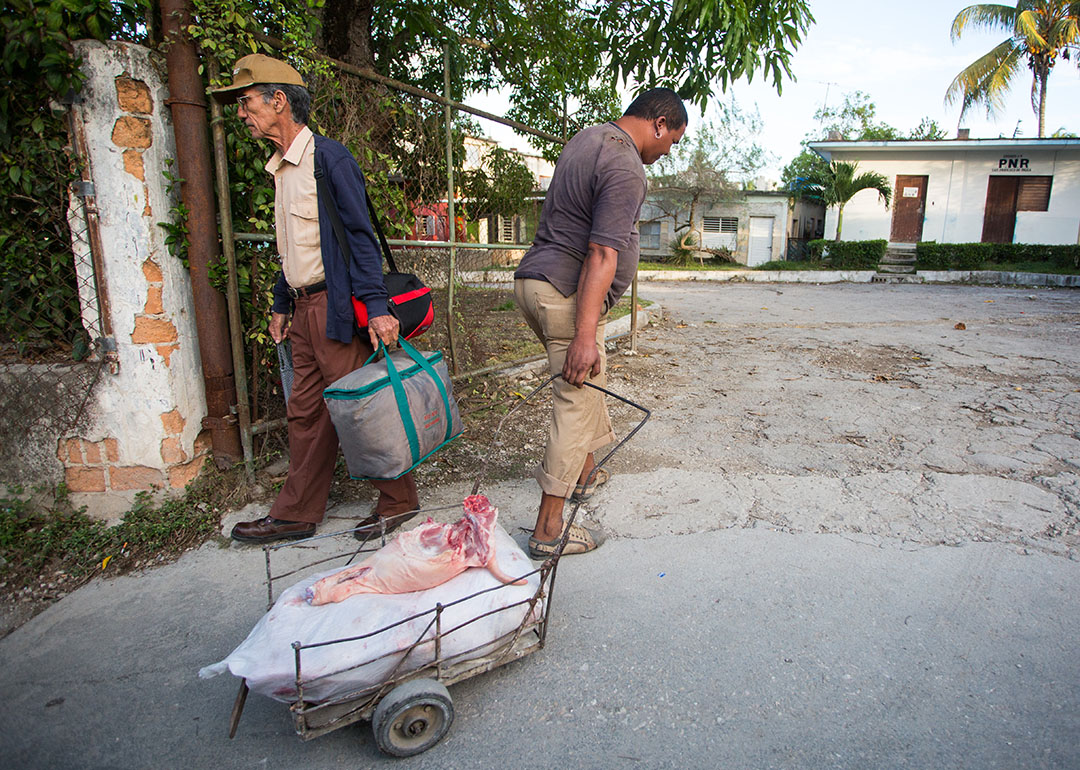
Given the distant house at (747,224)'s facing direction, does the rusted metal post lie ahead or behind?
ahead

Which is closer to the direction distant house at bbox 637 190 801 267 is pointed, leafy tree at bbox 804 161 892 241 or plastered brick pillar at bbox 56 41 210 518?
the plastered brick pillar

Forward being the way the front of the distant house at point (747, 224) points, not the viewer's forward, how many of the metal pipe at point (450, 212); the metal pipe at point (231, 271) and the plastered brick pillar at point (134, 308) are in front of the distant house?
3

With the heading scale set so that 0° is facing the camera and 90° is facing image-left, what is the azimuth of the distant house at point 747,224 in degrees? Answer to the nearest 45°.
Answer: approximately 0°

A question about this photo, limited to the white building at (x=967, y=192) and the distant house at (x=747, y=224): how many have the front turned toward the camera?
2

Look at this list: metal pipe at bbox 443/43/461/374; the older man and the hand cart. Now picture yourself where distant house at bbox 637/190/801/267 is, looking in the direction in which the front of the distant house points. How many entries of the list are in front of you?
3

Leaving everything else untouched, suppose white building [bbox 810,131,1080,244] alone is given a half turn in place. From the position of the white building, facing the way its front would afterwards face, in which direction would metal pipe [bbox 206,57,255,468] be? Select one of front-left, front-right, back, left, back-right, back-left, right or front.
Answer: back

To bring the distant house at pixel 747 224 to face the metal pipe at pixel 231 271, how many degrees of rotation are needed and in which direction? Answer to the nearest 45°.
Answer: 0° — it already faces it

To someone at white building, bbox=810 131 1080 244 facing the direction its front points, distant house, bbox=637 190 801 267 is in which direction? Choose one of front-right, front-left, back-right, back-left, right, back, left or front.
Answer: right

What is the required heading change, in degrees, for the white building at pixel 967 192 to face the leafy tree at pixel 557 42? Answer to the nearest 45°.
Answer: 0° — it already faces it

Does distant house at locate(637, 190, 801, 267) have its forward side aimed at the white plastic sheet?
yes
